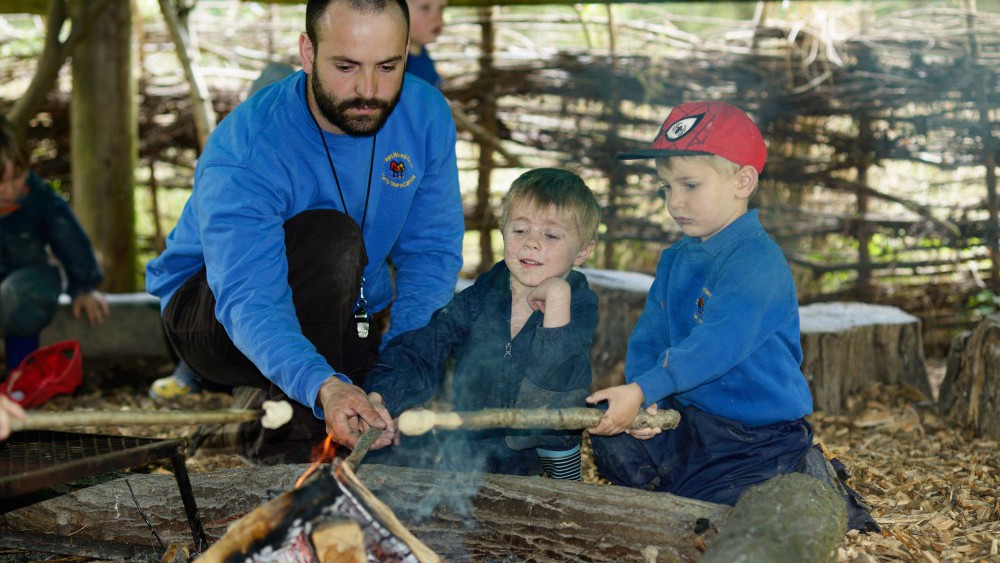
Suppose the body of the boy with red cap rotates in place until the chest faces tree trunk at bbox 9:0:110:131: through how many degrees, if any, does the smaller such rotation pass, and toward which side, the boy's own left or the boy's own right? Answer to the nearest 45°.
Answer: approximately 90° to the boy's own right

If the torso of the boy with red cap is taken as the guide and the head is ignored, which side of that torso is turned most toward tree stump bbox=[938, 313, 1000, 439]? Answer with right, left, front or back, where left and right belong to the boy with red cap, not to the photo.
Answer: back

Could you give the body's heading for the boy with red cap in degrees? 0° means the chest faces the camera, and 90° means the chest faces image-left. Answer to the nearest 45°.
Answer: approximately 45°

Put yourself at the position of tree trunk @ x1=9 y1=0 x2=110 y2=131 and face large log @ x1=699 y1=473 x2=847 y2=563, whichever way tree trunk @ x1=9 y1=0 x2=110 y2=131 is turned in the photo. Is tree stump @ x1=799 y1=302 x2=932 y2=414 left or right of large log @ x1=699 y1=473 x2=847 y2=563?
left

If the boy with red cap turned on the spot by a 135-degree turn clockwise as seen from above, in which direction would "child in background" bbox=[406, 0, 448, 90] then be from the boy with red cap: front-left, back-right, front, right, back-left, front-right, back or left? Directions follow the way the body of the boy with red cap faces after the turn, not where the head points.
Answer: front-left

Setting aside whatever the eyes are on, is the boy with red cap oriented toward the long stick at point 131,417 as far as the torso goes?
yes
